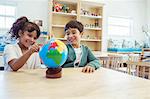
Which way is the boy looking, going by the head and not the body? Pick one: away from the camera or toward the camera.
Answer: toward the camera

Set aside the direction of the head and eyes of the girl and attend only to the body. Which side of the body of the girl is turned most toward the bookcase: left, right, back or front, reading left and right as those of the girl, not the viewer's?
left

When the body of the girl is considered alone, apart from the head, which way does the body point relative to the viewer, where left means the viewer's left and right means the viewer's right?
facing the viewer and to the right of the viewer

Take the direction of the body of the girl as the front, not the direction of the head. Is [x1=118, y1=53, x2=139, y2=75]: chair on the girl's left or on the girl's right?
on the girl's left

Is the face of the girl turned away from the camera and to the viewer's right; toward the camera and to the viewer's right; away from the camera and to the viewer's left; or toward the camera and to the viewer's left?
toward the camera and to the viewer's right
